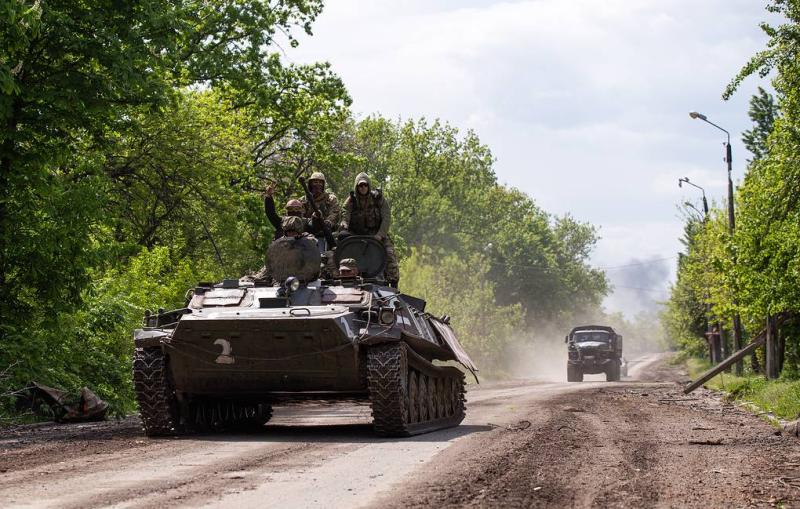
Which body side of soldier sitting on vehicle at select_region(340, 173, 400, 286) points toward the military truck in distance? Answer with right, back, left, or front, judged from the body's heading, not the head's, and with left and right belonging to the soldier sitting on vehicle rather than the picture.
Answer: back

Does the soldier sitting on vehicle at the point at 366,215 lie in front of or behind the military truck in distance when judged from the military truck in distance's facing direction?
in front

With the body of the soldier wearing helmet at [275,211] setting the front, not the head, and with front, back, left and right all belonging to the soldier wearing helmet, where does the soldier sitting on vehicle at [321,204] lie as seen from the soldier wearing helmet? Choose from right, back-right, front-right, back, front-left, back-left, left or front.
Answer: back-left

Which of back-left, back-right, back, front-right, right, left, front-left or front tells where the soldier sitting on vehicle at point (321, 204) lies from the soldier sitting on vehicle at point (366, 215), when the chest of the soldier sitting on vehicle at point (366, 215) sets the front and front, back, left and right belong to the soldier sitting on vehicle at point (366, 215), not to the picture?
right

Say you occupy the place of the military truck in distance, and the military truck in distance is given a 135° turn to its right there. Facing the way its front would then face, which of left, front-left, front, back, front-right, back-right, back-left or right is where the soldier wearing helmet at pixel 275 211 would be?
back-left

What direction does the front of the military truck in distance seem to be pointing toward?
toward the camera

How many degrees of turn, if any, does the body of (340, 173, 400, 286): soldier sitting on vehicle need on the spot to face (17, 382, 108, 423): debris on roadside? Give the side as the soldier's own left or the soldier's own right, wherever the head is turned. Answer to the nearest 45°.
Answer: approximately 90° to the soldier's own right

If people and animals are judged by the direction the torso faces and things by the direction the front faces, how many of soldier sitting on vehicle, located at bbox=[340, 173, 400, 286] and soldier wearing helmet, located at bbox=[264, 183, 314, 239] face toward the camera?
2

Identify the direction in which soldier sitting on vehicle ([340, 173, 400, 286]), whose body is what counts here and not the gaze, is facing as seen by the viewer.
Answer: toward the camera

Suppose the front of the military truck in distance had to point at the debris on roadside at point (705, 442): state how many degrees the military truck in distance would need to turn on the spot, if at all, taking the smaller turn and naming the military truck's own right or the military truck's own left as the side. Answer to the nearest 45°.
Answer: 0° — it already faces it

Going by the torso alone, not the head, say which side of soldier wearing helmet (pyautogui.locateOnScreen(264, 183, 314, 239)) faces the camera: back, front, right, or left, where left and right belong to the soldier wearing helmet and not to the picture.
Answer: front

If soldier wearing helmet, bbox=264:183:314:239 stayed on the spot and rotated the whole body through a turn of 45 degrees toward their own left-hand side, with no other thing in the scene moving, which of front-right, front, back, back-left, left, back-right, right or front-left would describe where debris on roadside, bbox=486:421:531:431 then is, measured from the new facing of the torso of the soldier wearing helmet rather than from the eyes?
front-left

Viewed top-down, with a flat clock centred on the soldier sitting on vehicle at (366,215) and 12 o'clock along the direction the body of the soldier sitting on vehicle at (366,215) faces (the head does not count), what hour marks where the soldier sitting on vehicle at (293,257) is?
the soldier sitting on vehicle at (293,257) is roughly at 1 o'clock from the soldier sitting on vehicle at (366,215).
